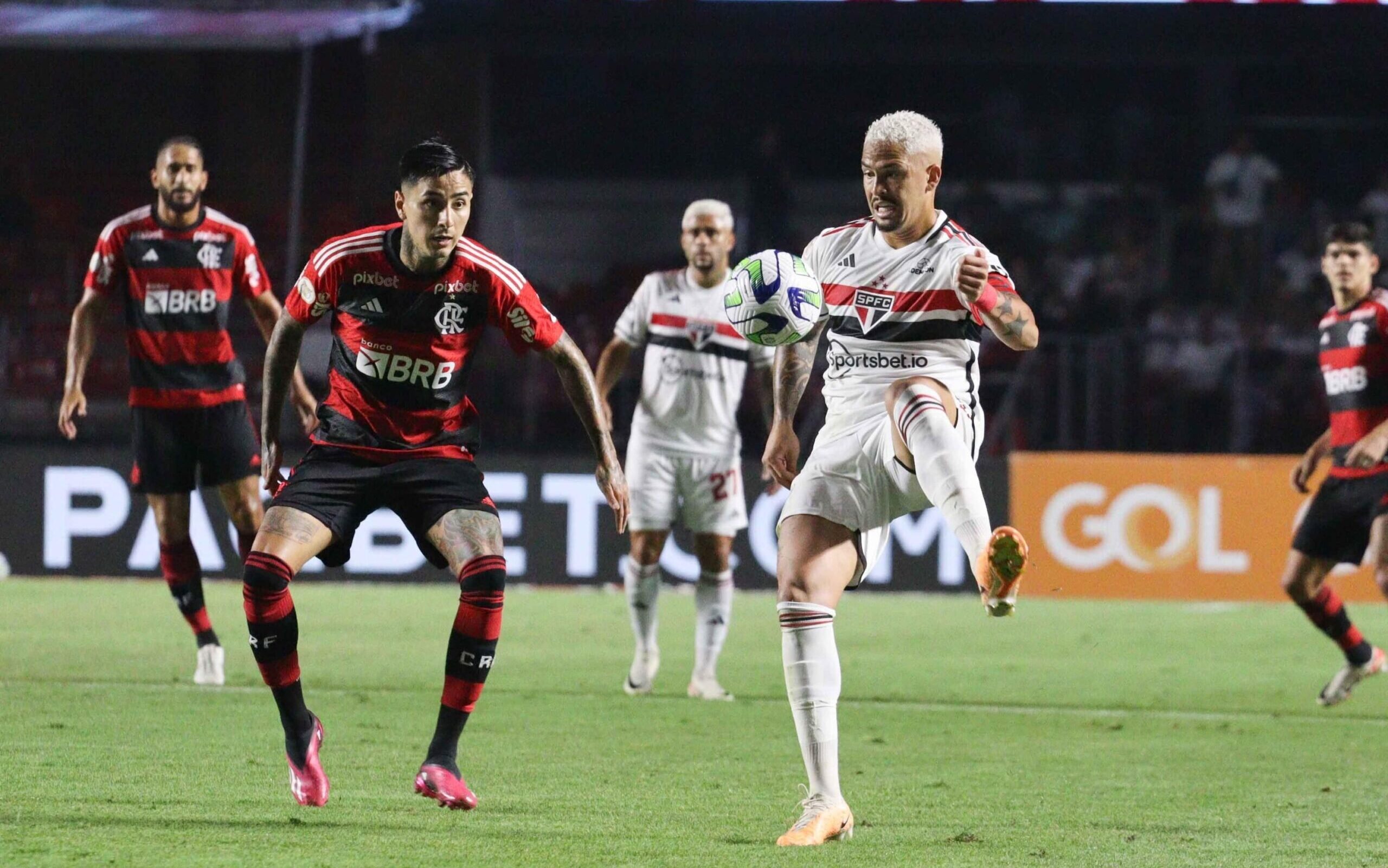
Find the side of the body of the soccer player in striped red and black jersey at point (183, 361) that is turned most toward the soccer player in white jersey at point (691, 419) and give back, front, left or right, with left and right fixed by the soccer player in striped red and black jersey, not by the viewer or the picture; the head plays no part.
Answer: left

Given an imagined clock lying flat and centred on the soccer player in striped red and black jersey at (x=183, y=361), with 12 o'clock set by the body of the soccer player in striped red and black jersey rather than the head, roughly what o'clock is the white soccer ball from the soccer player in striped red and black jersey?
The white soccer ball is roughly at 11 o'clock from the soccer player in striped red and black jersey.

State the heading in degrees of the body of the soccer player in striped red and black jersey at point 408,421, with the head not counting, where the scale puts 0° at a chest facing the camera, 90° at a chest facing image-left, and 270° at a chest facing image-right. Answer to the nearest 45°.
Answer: approximately 0°

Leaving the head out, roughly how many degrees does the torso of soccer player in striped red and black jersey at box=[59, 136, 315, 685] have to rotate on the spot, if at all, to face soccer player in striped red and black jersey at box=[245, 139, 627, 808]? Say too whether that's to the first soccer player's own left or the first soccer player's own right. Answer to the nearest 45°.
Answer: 0° — they already face them

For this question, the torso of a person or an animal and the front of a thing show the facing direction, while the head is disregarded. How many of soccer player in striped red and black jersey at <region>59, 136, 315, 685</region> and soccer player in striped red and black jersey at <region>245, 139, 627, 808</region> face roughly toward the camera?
2

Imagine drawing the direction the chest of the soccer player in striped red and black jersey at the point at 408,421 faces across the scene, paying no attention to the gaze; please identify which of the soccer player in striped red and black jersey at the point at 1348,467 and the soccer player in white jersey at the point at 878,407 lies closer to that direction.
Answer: the soccer player in white jersey

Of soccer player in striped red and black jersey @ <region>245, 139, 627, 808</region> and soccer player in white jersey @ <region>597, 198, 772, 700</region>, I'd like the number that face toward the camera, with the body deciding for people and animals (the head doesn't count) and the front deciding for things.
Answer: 2

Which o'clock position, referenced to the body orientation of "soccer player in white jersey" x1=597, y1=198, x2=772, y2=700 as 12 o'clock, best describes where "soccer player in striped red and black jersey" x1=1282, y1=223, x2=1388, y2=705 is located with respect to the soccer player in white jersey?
The soccer player in striped red and black jersey is roughly at 9 o'clock from the soccer player in white jersey.

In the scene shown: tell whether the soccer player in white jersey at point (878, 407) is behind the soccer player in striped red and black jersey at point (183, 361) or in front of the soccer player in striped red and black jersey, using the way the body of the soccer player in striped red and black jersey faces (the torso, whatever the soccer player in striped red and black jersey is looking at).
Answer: in front

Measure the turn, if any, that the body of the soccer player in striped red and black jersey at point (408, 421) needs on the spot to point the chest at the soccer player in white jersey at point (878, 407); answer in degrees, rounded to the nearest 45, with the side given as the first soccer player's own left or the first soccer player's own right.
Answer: approximately 90° to the first soccer player's own left

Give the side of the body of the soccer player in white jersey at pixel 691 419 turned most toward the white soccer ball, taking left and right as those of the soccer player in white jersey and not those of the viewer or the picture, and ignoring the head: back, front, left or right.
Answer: front
